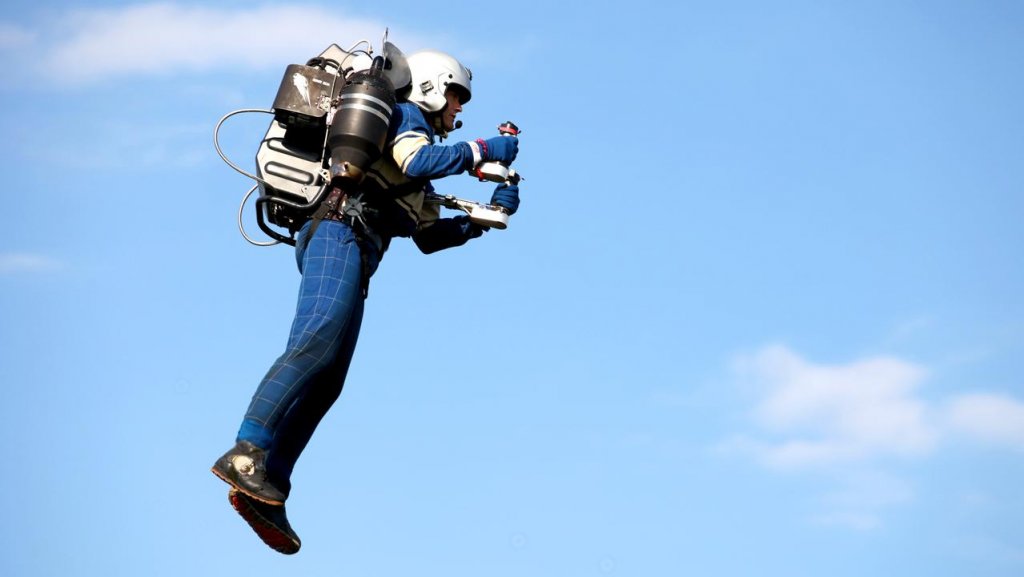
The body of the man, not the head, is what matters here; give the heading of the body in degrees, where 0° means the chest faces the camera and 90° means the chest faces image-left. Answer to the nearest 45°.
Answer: approximately 270°

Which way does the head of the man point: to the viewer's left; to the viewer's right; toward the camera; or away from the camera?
to the viewer's right
